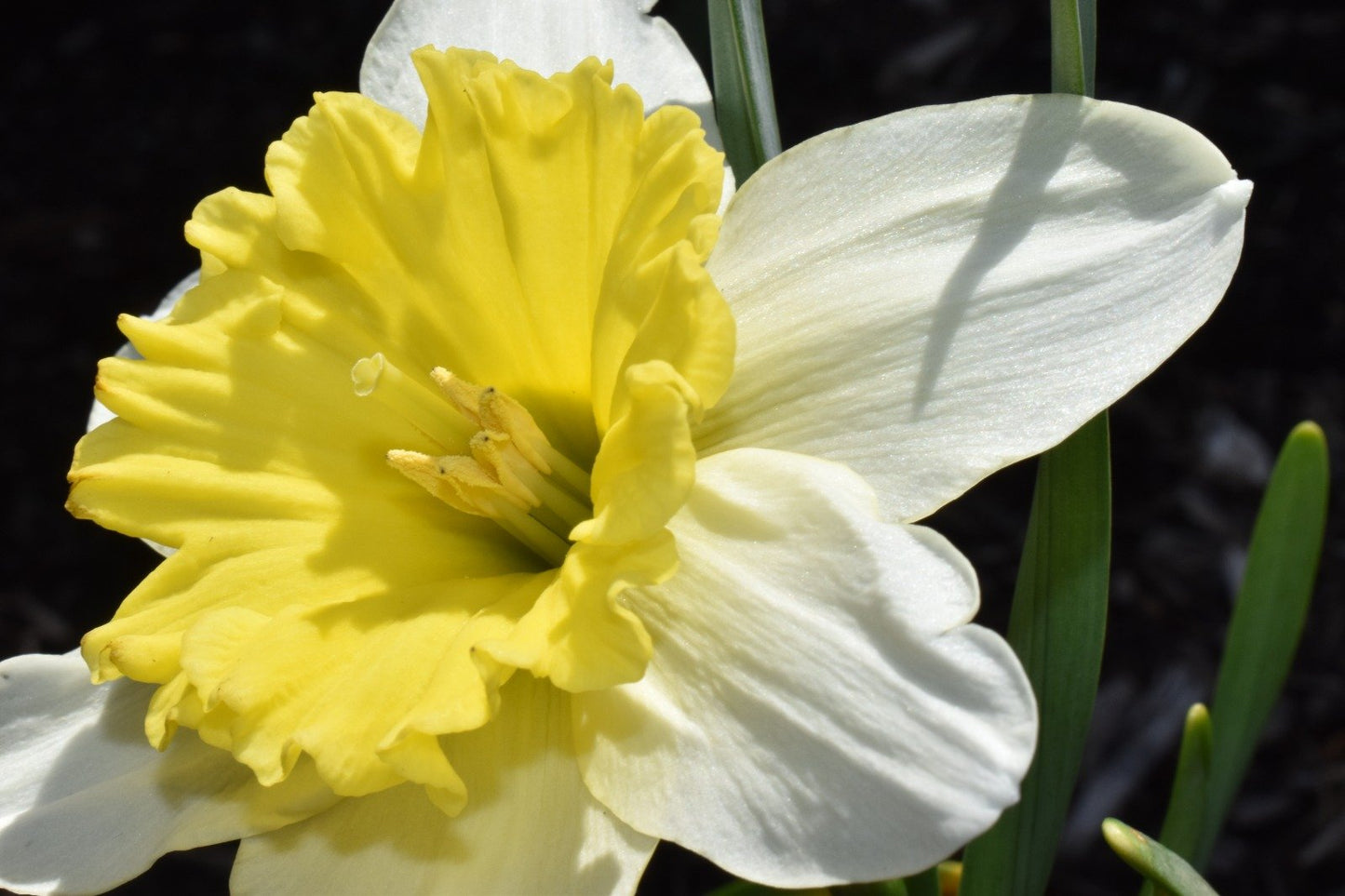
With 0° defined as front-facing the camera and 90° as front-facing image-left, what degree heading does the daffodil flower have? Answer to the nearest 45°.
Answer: approximately 45°
